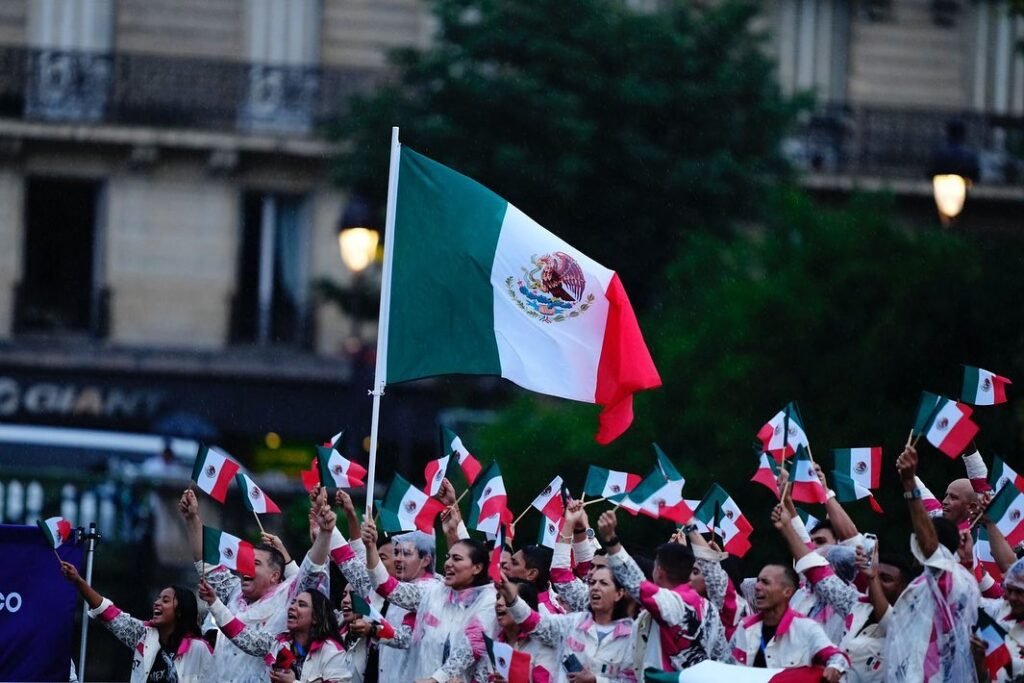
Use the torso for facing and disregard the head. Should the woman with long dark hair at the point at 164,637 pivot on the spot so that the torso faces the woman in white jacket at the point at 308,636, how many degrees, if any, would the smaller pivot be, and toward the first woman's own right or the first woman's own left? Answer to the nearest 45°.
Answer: approximately 90° to the first woman's own left

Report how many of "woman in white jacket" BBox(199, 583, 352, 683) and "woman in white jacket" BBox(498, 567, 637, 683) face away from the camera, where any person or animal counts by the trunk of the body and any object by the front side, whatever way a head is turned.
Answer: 0

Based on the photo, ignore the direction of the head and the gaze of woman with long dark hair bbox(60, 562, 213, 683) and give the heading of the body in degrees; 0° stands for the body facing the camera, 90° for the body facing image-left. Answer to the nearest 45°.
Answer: approximately 45°

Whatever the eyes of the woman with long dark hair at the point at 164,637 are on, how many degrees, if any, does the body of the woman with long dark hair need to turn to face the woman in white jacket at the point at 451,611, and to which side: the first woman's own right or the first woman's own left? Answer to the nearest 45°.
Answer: approximately 135° to the first woman's own left

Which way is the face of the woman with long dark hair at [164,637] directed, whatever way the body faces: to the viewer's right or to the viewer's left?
to the viewer's left

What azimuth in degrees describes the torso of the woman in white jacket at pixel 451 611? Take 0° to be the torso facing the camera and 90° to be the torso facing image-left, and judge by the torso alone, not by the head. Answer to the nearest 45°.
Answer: approximately 45°

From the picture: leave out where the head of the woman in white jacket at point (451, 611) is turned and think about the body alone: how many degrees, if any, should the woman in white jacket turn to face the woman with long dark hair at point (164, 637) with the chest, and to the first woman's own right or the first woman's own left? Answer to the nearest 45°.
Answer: approximately 45° to the first woman's own right

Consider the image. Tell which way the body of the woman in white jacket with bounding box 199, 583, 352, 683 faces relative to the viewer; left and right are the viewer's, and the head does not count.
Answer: facing the viewer and to the left of the viewer

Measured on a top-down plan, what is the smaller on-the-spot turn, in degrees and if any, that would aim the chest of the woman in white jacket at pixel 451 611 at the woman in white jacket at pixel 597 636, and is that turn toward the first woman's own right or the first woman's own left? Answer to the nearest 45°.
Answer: approximately 135° to the first woman's own left

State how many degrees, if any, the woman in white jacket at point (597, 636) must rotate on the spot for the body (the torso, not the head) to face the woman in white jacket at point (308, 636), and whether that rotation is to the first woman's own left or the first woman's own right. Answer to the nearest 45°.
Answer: approximately 45° to the first woman's own right
